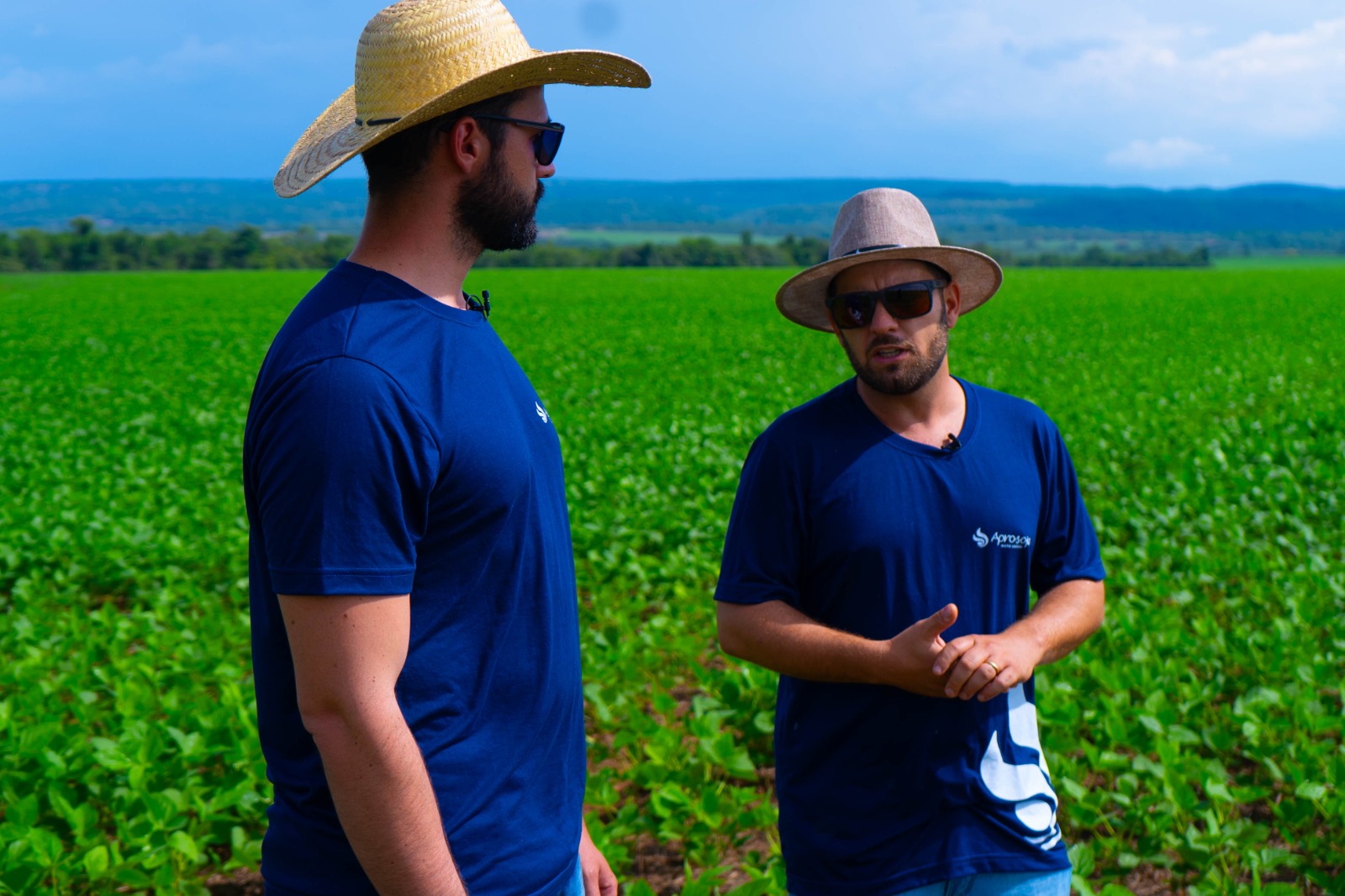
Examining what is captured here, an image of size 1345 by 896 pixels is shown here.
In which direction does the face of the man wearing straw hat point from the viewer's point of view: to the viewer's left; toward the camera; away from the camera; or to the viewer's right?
to the viewer's right

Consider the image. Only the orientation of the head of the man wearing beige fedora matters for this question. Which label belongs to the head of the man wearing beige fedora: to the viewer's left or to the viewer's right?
to the viewer's left

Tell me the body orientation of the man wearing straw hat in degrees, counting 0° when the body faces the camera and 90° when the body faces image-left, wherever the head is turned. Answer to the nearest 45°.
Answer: approximately 270°
